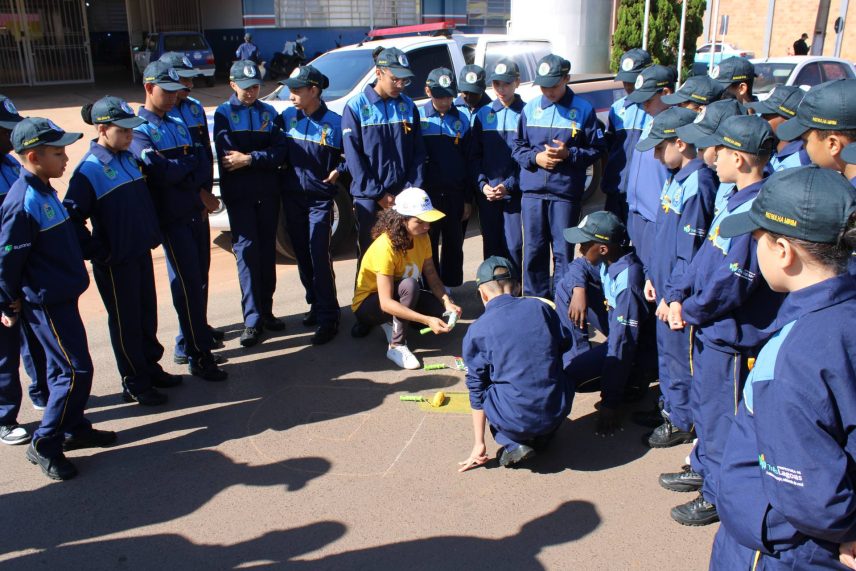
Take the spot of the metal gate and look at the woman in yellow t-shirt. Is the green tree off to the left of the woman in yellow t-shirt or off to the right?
left

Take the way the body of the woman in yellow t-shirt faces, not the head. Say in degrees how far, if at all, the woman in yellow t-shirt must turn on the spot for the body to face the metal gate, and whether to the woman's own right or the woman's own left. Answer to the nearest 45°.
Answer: approximately 180°

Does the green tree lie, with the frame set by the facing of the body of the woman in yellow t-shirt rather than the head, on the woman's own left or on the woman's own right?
on the woman's own left

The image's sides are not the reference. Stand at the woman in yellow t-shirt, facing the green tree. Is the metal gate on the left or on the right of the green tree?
left

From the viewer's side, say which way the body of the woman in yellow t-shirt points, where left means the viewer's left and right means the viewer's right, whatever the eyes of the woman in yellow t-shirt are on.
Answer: facing the viewer and to the right of the viewer
